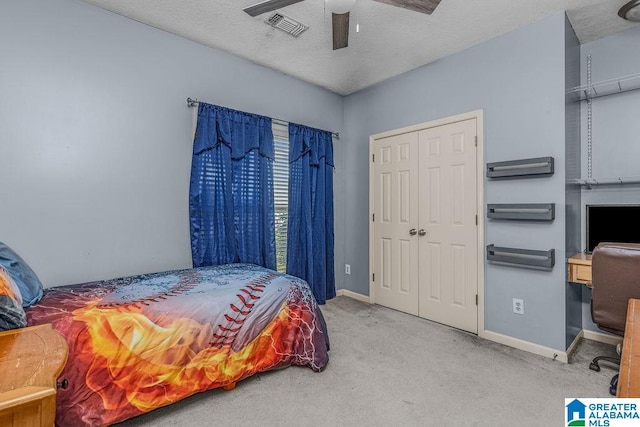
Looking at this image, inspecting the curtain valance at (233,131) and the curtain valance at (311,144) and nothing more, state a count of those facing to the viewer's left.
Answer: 0

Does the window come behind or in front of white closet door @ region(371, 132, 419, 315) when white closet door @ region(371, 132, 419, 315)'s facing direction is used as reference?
in front

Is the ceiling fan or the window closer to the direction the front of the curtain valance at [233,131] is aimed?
the ceiling fan

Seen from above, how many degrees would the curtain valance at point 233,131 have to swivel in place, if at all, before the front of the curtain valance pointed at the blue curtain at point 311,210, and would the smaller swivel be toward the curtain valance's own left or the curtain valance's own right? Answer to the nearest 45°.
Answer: approximately 90° to the curtain valance's own left

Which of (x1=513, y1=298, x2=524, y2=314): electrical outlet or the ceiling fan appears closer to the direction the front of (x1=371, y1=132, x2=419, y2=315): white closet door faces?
the ceiling fan

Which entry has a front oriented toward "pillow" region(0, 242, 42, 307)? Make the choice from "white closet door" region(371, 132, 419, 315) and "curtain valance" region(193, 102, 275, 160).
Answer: the white closet door

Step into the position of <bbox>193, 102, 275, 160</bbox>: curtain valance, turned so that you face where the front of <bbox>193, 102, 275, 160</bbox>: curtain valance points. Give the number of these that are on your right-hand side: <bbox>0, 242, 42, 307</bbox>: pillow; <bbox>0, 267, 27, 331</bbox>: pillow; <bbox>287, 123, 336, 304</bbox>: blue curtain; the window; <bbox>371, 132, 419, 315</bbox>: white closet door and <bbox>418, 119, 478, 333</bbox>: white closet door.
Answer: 2

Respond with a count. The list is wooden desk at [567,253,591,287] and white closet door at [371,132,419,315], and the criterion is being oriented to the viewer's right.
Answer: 0
